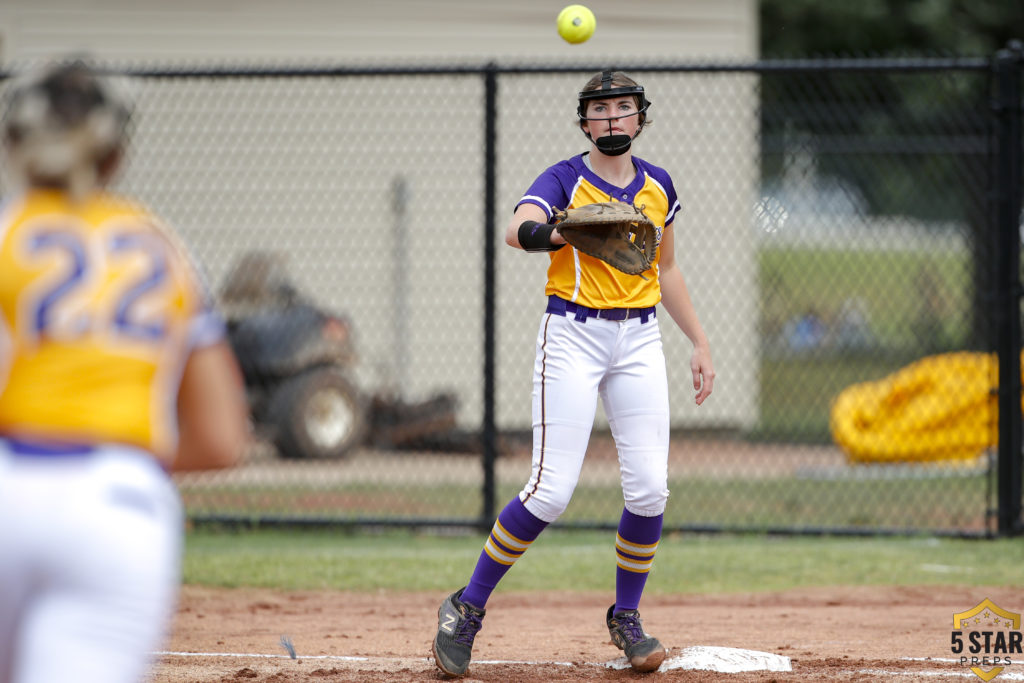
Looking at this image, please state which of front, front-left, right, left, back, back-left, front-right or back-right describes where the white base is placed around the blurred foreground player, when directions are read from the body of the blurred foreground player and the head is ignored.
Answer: front-right

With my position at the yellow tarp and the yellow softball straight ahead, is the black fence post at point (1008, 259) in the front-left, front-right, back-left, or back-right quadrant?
front-left

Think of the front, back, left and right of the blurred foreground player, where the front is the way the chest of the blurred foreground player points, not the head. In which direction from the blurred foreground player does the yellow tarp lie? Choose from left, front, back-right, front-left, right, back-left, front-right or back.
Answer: front-right

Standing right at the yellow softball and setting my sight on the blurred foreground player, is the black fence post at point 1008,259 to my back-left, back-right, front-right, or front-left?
back-left

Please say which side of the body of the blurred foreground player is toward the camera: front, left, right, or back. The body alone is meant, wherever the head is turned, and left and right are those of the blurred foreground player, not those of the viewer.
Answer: back

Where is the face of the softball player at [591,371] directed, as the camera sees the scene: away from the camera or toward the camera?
toward the camera

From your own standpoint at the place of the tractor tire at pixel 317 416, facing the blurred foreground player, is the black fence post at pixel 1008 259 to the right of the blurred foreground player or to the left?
left

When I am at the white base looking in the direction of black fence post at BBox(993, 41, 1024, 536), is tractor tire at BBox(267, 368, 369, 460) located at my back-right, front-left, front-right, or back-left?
front-left

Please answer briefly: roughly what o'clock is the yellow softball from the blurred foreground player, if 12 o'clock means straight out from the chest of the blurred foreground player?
The yellow softball is roughly at 1 o'clock from the blurred foreground player.

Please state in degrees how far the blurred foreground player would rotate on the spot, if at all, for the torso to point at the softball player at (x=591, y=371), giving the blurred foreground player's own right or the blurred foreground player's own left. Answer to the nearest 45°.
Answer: approximately 45° to the blurred foreground player's own right

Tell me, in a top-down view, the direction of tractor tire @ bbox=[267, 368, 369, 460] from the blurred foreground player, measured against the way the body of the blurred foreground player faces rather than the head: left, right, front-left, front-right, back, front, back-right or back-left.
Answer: front
